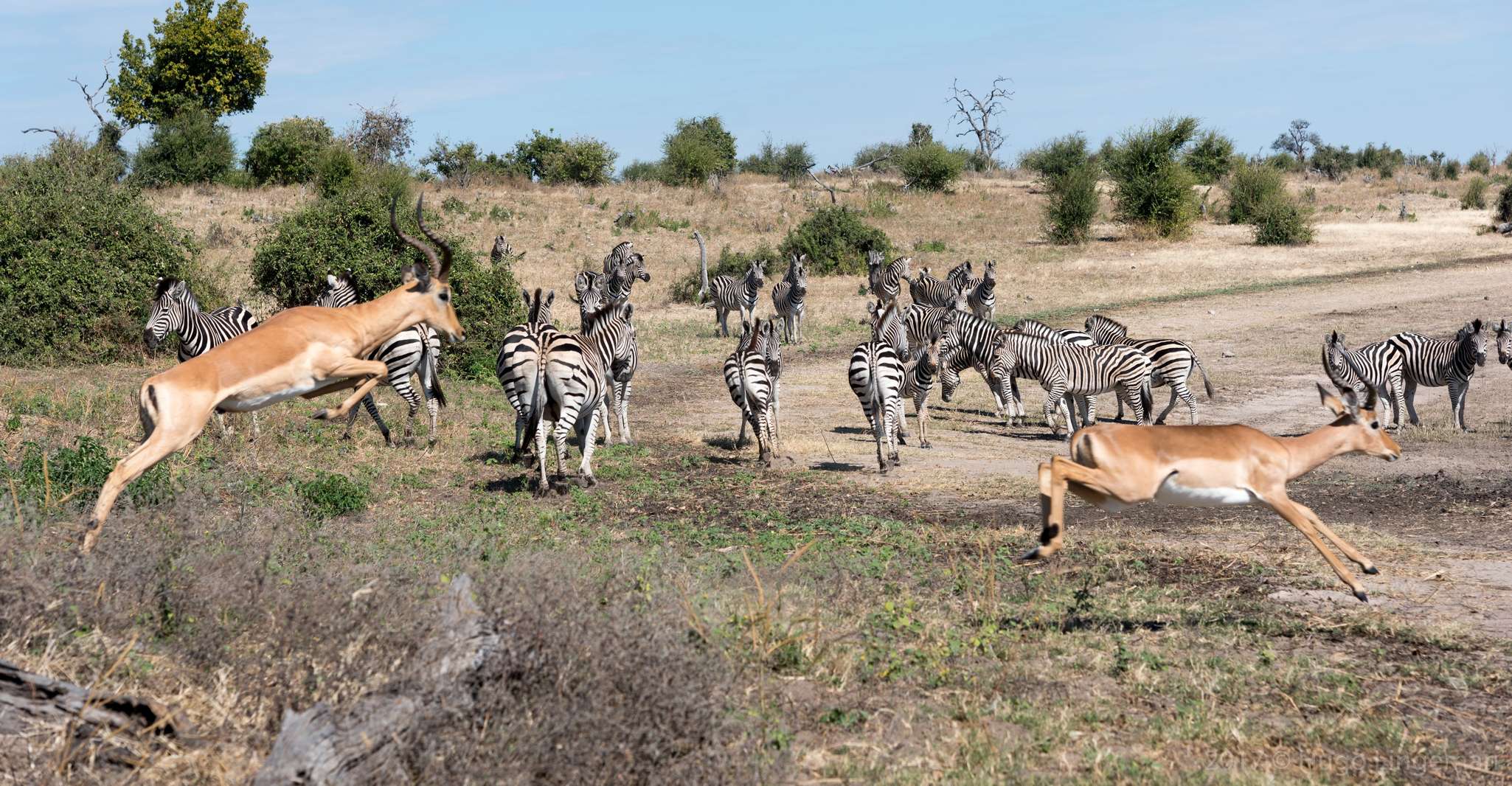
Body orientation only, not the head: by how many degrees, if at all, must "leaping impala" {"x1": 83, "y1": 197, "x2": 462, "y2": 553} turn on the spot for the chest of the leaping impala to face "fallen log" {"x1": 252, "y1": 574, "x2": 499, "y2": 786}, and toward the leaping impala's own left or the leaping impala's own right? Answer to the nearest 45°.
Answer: approximately 90° to the leaping impala's own right

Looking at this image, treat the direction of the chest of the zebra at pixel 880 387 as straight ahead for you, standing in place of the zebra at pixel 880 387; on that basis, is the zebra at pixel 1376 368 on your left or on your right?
on your right

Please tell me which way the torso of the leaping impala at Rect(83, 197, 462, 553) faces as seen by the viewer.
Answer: to the viewer's right

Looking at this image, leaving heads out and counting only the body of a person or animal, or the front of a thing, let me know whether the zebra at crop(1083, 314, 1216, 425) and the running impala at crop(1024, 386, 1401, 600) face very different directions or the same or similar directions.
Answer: very different directions

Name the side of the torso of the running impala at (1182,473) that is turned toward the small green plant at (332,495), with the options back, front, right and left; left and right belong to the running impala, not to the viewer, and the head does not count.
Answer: back

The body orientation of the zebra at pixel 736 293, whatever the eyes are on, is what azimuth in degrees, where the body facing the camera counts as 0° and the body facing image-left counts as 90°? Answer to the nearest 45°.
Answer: approximately 315°

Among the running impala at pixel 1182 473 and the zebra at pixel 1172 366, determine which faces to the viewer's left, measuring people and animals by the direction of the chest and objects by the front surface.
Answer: the zebra

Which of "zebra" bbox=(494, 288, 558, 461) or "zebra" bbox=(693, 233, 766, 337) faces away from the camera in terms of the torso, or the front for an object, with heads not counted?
"zebra" bbox=(494, 288, 558, 461)

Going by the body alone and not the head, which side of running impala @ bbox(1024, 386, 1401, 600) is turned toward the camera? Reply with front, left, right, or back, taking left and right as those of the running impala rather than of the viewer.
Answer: right

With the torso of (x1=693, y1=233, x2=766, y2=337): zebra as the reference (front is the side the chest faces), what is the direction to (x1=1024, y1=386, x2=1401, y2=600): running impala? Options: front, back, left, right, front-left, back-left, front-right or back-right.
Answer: front-right

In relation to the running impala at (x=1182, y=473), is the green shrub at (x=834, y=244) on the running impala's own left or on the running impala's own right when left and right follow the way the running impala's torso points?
on the running impala's own left

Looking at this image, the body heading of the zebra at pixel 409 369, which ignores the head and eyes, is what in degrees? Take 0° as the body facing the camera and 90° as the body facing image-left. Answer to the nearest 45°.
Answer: approximately 135°

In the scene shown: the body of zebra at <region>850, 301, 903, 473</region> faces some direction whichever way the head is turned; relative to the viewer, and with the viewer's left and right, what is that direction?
facing away from the viewer

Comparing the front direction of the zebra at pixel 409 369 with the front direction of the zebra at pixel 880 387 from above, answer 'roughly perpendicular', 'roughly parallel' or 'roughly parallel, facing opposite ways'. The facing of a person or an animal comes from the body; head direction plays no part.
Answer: roughly perpendicular

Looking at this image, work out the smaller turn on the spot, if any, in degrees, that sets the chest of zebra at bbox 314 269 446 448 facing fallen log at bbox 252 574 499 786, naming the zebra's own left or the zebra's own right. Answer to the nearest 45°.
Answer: approximately 135° to the zebra's own left

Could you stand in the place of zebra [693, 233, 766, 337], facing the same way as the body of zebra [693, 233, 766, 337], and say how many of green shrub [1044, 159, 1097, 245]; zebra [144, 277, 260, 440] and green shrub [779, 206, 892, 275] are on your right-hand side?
1
